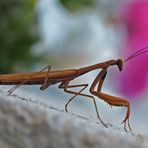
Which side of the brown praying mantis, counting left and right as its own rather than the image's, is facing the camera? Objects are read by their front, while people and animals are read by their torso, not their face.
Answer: right
